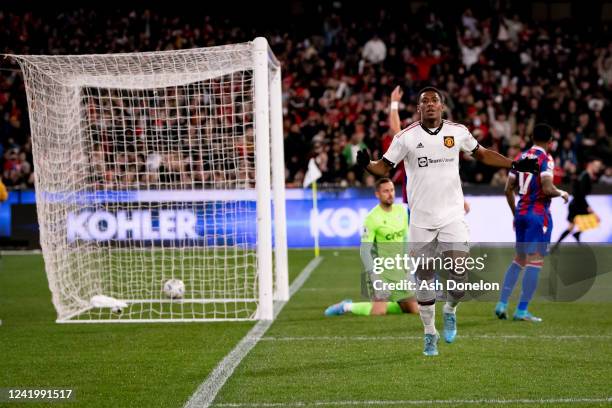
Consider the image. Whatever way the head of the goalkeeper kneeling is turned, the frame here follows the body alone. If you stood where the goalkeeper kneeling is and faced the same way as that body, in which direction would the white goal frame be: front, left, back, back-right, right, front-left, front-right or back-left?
back-right

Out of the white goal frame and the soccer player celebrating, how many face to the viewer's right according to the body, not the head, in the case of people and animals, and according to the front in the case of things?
1

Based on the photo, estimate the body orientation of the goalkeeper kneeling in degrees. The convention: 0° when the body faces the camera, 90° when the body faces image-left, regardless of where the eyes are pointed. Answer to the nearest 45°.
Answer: approximately 315°

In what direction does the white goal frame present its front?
to the viewer's right

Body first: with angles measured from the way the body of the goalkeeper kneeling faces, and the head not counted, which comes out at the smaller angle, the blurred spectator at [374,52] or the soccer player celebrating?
the soccer player celebrating
